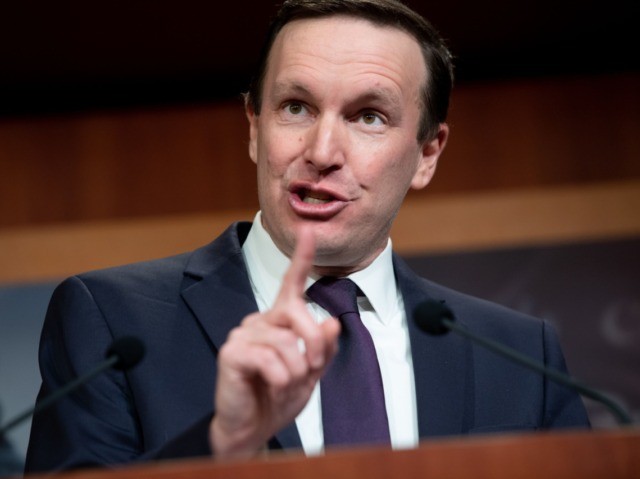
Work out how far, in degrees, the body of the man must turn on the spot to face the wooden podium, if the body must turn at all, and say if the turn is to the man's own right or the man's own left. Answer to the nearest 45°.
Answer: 0° — they already face it

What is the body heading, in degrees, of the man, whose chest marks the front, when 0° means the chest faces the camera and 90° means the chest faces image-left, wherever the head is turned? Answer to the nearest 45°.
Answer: approximately 0°
